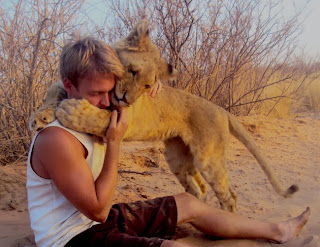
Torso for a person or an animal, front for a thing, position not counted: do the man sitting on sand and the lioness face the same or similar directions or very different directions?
very different directions

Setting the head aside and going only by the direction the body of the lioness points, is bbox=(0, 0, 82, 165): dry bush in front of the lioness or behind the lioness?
in front

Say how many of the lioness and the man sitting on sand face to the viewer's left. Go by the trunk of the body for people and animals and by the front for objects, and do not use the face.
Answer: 1

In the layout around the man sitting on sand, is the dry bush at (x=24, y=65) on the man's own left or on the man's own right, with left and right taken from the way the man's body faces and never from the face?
on the man's own left

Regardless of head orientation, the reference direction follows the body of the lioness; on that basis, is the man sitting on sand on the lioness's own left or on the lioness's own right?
on the lioness's own left

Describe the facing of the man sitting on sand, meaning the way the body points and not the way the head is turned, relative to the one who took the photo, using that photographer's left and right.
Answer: facing to the right of the viewer

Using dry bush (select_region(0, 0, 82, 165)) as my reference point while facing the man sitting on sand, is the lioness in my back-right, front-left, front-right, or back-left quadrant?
front-left

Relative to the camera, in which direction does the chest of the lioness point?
to the viewer's left

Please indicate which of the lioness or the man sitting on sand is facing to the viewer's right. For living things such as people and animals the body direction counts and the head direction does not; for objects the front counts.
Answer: the man sitting on sand

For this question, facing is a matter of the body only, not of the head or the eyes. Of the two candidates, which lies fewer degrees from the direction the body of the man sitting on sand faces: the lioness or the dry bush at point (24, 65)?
the lioness
